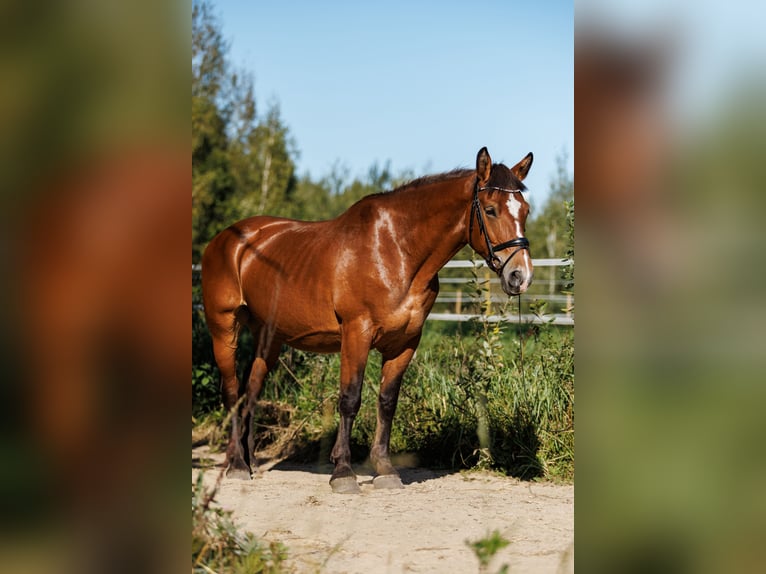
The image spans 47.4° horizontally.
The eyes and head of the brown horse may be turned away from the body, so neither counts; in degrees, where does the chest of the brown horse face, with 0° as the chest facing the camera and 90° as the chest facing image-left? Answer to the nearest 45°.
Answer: approximately 315°

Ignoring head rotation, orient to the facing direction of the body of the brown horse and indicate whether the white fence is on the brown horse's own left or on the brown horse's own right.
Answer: on the brown horse's own left

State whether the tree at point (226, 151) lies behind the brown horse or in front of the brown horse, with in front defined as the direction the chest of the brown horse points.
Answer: behind
